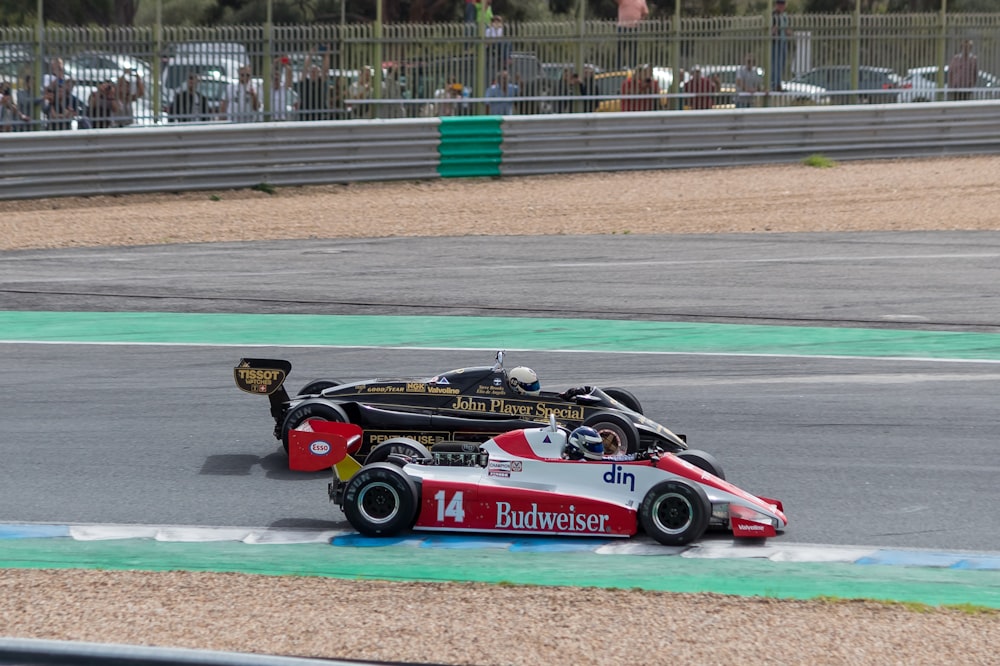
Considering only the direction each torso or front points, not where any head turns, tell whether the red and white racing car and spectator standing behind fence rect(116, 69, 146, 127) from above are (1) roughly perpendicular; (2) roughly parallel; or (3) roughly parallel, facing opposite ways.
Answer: roughly perpendicular

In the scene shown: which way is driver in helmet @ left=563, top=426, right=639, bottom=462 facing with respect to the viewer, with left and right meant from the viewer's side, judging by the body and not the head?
facing to the right of the viewer

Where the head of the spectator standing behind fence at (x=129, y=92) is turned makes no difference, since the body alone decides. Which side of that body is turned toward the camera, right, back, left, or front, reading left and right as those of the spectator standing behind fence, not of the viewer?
front

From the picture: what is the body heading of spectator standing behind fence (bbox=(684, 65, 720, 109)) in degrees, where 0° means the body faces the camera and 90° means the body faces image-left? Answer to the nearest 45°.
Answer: approximately 0°

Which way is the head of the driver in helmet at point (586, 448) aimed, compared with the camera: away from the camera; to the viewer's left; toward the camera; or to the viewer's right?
to the viewer's right

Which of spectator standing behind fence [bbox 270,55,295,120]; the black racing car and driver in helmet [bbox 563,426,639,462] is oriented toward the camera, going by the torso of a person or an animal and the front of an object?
the spectator standing behind fence

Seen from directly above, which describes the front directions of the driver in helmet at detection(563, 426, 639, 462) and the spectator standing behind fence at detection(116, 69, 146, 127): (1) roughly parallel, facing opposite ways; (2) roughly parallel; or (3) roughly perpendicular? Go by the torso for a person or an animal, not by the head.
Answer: roughly perpendicular

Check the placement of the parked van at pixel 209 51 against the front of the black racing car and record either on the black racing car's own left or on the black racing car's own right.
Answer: on the black racing car's own left

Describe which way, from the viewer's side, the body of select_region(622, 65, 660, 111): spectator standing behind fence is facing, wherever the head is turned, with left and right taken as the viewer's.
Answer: facing the viewer

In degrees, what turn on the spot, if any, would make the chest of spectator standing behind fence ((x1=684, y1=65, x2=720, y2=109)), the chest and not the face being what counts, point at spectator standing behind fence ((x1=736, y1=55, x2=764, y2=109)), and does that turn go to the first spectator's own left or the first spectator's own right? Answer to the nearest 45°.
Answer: approximately 135° to the first spectator's own left

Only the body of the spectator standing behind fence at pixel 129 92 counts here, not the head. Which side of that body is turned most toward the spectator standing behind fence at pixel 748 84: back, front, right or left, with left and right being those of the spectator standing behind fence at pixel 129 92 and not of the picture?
left
